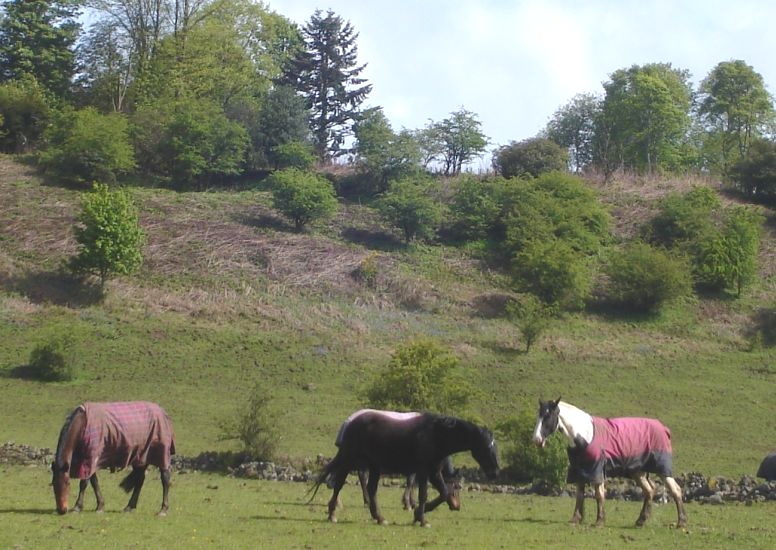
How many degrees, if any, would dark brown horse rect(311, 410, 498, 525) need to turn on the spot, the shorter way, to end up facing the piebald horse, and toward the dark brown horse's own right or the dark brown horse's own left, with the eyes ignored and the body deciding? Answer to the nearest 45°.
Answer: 0° — it already faces it

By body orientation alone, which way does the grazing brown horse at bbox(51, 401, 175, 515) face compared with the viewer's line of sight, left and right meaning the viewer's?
facing to the left of the viewer

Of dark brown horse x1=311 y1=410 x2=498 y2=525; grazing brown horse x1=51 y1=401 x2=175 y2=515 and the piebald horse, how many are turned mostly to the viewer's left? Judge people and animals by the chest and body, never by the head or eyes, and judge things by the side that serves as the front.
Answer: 2

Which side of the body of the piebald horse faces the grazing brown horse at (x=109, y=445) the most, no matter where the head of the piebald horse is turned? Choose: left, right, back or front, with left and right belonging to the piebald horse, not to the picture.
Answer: front

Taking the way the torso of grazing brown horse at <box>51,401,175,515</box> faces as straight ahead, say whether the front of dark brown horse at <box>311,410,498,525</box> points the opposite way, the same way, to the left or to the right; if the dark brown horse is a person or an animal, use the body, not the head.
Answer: the opposite way

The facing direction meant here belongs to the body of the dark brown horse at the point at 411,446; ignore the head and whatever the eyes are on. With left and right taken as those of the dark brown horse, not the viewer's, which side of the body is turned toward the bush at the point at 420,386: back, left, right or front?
left

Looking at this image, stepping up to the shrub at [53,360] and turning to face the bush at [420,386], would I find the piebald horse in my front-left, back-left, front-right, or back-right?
front-right

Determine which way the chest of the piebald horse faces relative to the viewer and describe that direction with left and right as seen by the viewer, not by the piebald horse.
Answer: facing to the left of the viewer

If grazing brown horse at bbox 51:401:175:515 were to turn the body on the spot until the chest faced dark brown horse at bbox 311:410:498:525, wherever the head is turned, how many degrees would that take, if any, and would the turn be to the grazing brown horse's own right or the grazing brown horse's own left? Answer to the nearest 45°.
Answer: approximately 180°

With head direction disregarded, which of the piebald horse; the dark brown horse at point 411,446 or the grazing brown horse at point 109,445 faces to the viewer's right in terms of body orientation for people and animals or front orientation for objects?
the dark brown horse

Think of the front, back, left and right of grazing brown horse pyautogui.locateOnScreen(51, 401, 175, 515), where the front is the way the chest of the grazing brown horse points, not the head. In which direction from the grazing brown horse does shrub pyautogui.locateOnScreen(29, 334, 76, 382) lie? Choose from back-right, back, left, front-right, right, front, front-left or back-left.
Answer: right

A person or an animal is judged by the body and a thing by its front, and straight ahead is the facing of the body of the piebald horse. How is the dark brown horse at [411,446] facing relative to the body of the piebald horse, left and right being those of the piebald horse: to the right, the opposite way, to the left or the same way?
the opposite way

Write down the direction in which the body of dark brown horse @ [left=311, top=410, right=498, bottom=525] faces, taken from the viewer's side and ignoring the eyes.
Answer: to the viewer's right

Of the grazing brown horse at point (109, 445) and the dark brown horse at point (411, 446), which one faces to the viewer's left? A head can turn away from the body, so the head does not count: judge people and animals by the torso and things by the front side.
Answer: the grazing brown horse
